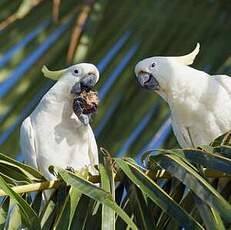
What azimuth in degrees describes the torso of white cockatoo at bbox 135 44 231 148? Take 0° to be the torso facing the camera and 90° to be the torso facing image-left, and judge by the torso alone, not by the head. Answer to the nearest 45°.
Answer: approximately 45°

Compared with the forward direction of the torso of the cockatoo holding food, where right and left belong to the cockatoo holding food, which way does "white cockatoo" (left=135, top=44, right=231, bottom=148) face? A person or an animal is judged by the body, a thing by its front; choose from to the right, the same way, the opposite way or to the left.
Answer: to the right

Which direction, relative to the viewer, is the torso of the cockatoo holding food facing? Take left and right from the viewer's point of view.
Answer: facing the viewer and to the right of the viewer

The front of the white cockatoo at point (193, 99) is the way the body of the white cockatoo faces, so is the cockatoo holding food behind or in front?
in front

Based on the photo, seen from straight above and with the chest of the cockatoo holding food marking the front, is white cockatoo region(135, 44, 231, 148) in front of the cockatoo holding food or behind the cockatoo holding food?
in front

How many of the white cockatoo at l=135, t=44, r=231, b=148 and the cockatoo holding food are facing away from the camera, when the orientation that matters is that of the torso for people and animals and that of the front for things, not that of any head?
0
